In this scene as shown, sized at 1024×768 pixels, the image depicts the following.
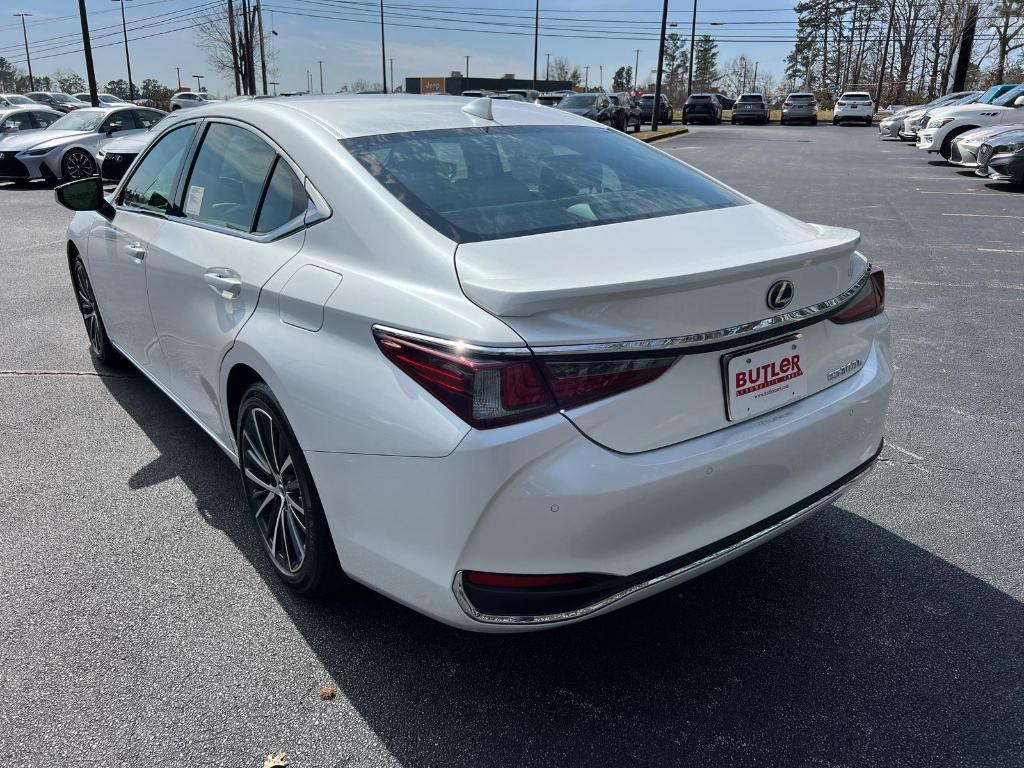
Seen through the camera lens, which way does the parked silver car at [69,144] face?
facing the viewer and to the left of the viewer

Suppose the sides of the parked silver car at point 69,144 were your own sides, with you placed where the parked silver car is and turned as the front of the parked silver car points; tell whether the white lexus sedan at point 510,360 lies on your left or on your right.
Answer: on your left

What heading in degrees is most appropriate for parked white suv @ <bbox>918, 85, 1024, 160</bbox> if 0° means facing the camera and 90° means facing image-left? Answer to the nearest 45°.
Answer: approximately 45°

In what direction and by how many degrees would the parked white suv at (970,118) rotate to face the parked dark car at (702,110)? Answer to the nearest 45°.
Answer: approximately 90° to its right

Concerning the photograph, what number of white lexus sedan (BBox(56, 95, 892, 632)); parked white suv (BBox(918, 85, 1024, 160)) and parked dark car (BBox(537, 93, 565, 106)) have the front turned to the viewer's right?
0

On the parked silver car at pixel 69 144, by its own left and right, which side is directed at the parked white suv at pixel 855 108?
back

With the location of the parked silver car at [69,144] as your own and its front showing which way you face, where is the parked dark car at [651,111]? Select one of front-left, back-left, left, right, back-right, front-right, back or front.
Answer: back

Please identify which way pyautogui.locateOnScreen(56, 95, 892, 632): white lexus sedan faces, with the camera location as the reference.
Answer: facing away from the viewer and to the left of the viewer

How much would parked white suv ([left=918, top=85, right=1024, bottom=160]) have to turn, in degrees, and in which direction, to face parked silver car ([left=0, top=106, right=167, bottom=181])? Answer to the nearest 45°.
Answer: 0° — it already faces it

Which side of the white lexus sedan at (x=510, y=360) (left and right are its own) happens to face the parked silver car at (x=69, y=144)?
front

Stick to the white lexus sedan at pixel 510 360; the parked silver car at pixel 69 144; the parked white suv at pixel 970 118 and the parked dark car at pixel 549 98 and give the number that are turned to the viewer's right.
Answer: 0
